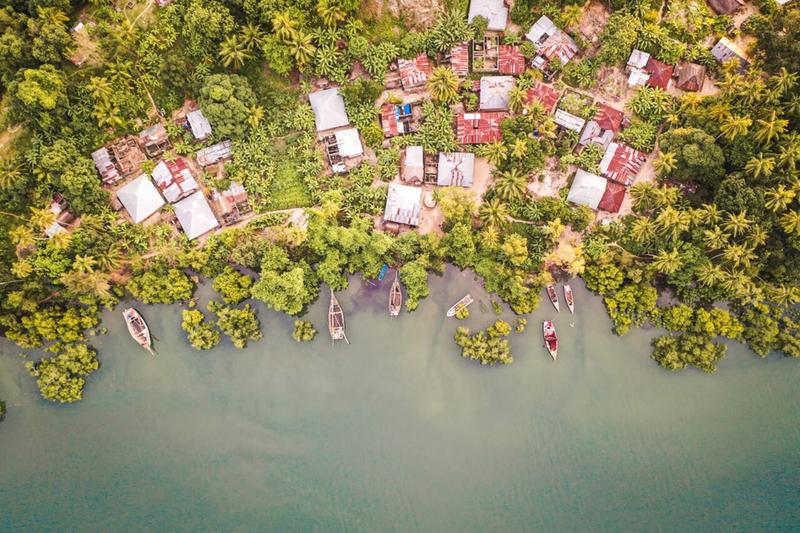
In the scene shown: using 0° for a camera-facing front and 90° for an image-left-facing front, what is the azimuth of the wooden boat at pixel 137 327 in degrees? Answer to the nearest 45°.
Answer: approximately 315°

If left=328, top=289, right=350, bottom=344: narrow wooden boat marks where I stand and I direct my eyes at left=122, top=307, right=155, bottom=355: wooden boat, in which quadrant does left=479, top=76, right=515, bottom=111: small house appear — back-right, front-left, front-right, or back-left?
back-right

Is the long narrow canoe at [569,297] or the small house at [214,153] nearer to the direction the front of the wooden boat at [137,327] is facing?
the long narrow canoe
